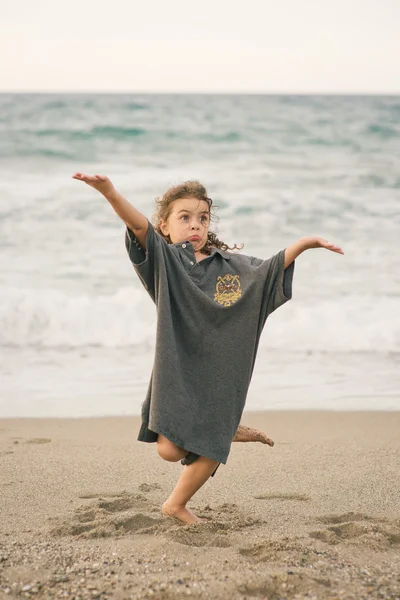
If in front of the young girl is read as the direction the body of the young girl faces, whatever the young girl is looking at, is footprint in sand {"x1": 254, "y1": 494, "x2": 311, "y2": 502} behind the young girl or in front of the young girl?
behind

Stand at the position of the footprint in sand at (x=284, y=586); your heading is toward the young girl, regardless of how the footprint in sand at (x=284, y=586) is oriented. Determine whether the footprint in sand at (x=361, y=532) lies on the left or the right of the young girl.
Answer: right

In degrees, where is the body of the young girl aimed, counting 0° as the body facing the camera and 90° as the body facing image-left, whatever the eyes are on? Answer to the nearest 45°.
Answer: approximately 0°

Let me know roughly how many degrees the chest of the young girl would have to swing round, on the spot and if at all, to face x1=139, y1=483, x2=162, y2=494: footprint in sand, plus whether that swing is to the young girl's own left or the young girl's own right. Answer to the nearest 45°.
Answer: approximately 90° to the young girl's own right
